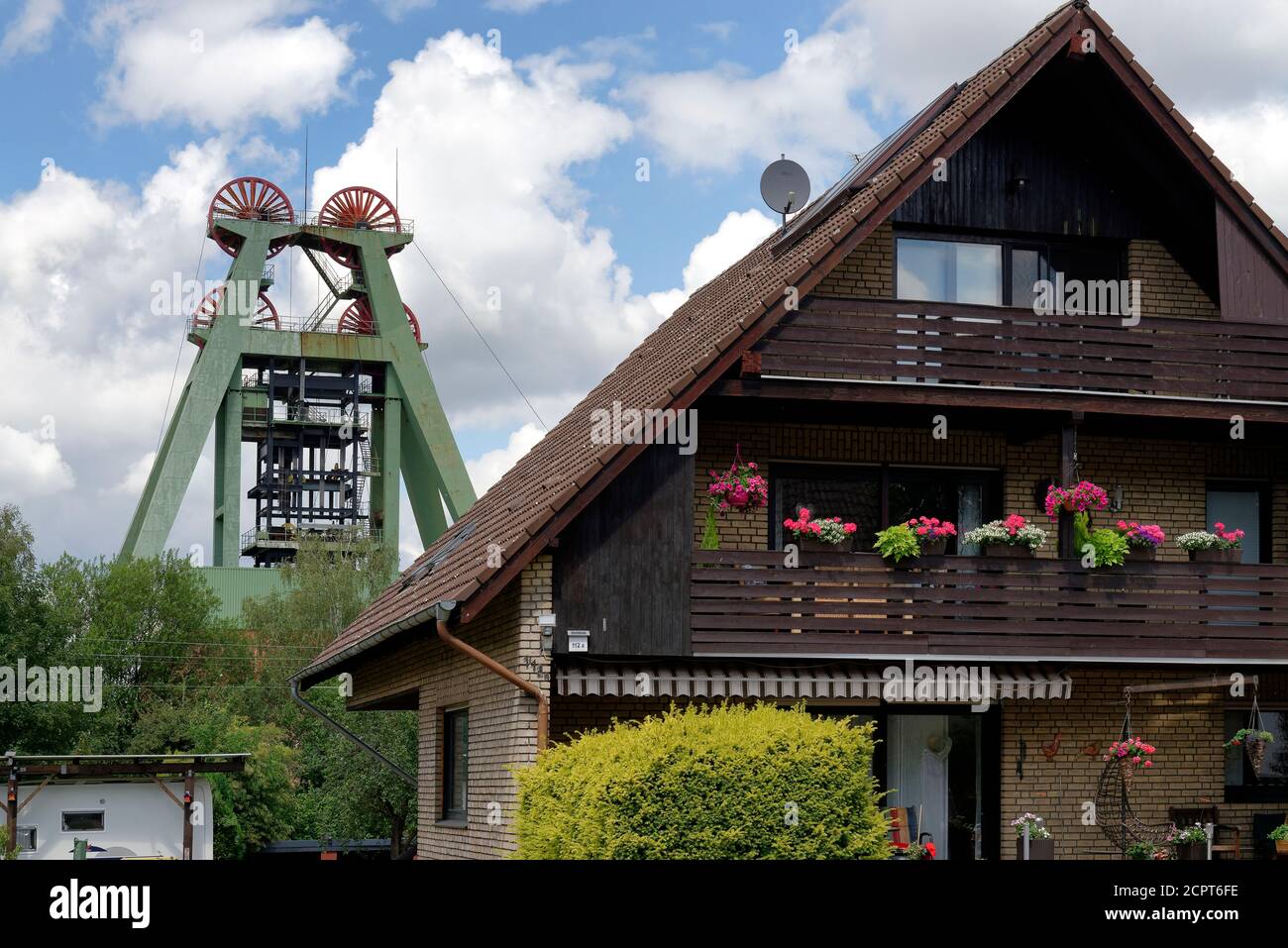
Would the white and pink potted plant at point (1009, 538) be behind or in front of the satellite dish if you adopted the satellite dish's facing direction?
in front

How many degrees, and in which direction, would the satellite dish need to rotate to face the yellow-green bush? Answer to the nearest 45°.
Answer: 0° — it already faces it

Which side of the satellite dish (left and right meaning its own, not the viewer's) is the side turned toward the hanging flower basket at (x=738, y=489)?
front

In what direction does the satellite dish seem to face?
toward the camera

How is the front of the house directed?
toward the camera

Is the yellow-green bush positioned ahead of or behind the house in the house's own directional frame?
ahead
